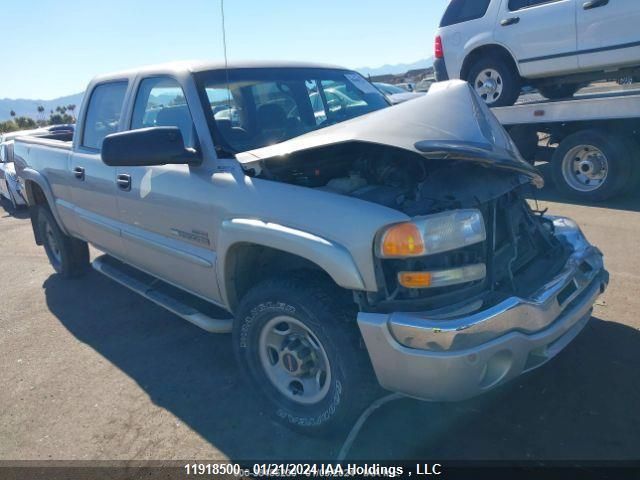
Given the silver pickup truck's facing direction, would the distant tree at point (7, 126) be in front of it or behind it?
behind

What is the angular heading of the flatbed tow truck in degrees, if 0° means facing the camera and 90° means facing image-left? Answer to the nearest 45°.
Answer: approximately 270°

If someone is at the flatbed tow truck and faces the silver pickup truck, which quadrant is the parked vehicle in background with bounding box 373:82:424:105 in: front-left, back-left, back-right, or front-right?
back-right

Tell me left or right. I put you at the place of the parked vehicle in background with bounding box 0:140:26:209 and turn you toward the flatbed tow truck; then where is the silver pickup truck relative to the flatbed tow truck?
right

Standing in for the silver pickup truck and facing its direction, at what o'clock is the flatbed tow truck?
The flatbed tow truck is roughly at 9 o'clock from the silver pickup truck.

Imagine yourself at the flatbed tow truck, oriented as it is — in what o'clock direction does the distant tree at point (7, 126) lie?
The distant tree is roughly at 7 o'clock from the flatbed tow truck.

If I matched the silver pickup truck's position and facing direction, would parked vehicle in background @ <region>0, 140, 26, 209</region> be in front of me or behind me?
behind

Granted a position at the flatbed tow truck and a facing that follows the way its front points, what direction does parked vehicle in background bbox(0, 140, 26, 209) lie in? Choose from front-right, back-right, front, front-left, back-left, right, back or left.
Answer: back

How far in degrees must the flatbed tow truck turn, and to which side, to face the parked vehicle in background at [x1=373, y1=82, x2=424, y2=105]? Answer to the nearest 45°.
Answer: approximately 135° to its left

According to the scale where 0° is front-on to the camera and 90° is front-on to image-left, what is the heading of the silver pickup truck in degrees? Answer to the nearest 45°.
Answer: approximately 315°

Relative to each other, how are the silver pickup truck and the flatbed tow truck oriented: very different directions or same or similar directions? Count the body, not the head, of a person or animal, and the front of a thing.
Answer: same or similar directions

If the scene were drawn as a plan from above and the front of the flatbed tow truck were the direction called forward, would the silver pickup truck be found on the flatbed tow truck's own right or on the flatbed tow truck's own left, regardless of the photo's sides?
on the flatbed tow truck's own right

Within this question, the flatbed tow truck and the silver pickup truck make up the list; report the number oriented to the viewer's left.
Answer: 0
